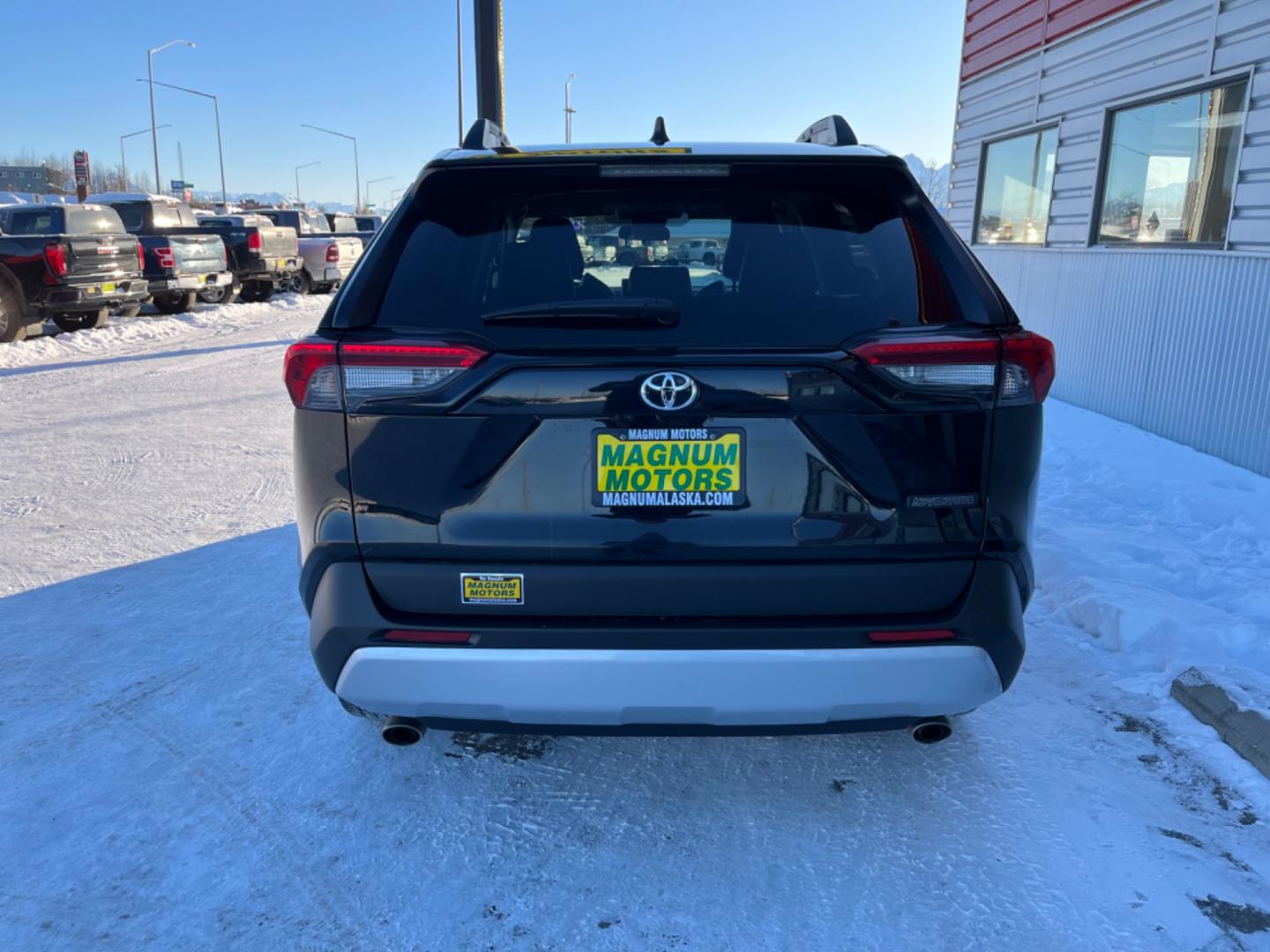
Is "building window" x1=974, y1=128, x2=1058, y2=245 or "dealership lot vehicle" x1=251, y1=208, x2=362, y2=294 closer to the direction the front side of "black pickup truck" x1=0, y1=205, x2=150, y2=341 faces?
the dealership lot vehicle

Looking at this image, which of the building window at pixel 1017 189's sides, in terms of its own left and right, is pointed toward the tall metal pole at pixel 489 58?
front

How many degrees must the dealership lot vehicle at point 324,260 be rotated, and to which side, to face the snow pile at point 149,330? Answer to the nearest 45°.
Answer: approximately 135° to its left

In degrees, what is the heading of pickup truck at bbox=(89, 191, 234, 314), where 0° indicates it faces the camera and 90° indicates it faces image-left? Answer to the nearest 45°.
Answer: approximately 135°

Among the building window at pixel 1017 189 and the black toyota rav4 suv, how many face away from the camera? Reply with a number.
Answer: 1

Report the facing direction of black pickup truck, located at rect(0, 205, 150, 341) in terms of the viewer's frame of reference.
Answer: facing away from the viewer and to the left of the viewer

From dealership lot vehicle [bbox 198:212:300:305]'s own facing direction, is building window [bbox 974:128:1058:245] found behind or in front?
behind

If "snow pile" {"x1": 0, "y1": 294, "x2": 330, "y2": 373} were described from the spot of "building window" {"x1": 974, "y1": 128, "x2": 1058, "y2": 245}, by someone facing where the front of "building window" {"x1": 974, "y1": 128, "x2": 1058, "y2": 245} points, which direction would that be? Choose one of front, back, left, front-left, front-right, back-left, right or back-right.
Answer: front-right

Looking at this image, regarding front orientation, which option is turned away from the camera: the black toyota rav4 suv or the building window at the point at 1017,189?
the black toyota rav4 suv

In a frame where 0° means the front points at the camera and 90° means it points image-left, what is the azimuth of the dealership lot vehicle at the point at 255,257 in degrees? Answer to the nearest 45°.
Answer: approximately 135°

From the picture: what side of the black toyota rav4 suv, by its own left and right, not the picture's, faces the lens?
back
